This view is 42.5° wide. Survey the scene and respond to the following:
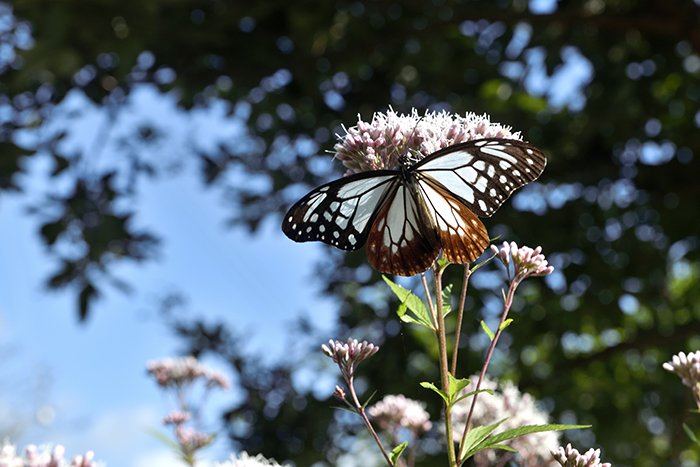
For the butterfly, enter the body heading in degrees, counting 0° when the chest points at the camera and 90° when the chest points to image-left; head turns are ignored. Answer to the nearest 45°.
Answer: approximately 180°
